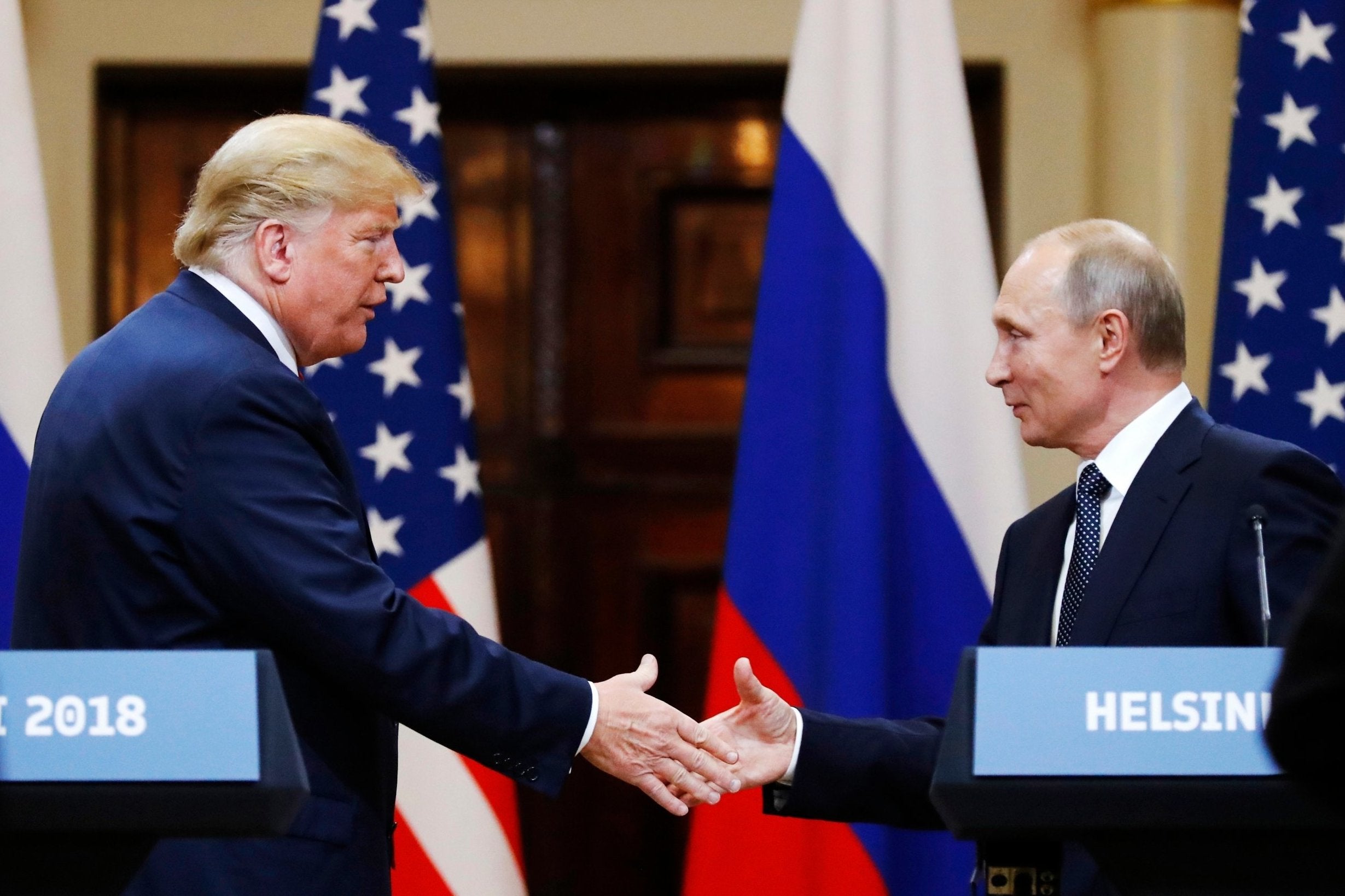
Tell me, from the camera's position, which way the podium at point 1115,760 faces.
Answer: facing the viewer

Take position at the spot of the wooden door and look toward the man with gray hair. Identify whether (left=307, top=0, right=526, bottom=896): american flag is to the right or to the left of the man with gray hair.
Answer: right

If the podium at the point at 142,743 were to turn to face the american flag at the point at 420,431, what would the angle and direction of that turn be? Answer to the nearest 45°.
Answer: approximately 180°

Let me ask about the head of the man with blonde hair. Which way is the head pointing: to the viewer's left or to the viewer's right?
to the viewer's right

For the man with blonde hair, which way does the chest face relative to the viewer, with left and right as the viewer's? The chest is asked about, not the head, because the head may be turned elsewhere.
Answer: facing to the right of the viewer

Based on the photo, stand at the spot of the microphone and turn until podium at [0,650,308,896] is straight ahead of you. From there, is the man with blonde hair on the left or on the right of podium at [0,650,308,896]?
right

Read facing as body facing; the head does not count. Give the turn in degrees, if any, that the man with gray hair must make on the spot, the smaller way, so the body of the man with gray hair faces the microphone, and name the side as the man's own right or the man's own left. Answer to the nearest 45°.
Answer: approximately 45° to the man's own left

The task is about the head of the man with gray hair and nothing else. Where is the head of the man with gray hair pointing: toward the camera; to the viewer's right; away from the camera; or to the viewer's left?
to the viewer's left

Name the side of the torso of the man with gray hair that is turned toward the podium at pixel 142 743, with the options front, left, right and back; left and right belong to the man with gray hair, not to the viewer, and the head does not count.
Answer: front

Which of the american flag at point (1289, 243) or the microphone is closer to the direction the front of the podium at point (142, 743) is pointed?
the microphone

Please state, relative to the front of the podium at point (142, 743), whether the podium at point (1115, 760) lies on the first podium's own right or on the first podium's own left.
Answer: on the first podium's own left

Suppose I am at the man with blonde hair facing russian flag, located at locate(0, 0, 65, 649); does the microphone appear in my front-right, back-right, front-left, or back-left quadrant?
back-right

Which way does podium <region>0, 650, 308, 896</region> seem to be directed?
toward the camera

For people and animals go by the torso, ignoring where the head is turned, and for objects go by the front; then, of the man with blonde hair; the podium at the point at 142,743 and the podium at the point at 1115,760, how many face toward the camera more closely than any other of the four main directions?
2

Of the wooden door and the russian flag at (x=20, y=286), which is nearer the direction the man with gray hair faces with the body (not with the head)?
the russian flag

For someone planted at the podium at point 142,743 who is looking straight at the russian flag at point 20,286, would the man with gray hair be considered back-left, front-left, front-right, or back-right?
front-right

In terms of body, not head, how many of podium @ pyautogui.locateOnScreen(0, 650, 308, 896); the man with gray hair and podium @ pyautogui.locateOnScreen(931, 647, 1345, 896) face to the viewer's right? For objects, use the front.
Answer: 0
